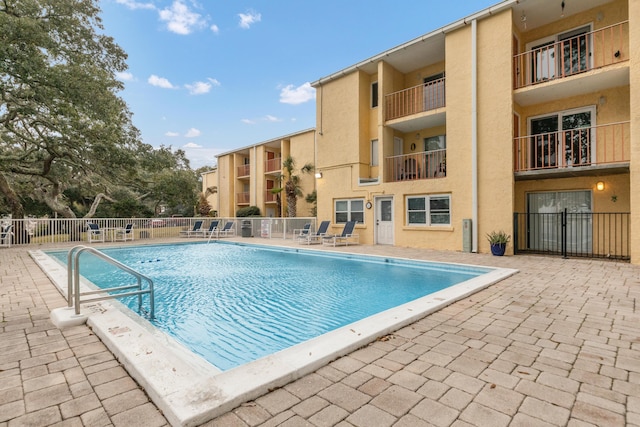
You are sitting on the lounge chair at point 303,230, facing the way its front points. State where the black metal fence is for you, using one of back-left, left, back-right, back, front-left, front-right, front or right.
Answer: left

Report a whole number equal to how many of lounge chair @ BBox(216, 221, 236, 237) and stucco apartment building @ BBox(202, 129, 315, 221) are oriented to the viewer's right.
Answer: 0

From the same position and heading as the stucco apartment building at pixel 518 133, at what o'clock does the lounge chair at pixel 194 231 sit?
The lounge chair is roughly at 2 o'clock from the stucco apartment building.

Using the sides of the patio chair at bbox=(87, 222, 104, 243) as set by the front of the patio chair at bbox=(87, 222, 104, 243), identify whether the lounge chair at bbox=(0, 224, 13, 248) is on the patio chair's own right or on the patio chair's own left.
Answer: on the patio chair's own right

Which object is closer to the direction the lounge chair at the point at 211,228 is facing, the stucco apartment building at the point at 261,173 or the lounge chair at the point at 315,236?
the lounge chair

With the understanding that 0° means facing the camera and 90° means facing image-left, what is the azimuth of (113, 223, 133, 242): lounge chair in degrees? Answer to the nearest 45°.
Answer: approximately 45°

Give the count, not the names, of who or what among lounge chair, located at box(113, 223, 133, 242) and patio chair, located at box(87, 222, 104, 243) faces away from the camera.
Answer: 0

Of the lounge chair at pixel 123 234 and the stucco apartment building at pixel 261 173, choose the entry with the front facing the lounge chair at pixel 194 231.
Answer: the stucco apartment building
